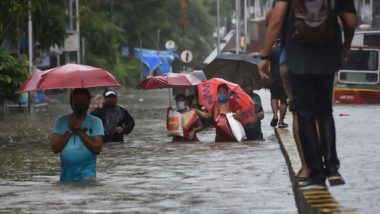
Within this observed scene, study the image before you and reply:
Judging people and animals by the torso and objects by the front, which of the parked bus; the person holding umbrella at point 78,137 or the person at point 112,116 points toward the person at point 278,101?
the parked bus

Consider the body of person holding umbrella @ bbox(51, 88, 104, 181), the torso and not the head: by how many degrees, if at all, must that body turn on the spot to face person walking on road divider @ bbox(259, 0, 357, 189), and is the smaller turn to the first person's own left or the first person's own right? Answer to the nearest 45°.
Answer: approximately 45° to the first person's own left

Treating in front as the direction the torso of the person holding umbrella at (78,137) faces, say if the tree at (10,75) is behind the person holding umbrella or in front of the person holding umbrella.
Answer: behind

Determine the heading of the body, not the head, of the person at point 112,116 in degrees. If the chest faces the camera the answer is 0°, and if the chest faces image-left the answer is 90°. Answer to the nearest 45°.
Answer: approximately 0°

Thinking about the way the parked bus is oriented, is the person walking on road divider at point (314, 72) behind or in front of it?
in front

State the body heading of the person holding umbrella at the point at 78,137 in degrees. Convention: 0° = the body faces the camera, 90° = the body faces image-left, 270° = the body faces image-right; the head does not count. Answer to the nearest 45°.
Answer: approximately 0°

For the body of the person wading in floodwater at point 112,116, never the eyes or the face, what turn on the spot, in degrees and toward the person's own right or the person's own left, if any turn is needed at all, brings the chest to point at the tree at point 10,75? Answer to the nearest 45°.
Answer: approximately 135° to the person's own right
